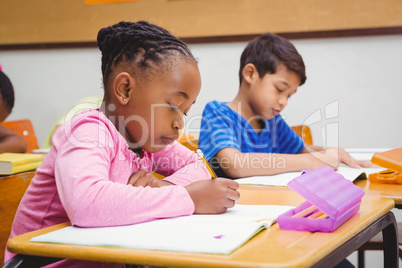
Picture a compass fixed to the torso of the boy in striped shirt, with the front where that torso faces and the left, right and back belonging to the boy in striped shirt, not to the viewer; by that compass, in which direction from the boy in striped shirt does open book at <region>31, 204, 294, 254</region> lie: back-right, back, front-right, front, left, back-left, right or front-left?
front-right

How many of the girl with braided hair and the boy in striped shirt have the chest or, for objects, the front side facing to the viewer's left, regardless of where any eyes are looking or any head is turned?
0

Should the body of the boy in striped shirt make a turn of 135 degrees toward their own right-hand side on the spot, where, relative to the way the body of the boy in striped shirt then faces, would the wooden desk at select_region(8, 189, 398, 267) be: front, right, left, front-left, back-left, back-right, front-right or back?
left

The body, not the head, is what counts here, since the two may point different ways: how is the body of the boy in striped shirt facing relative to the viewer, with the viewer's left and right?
facing the viewer and to the right of the viewer

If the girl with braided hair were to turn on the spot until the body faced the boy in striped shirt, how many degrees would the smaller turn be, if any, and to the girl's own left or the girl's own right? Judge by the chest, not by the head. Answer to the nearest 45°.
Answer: approximately 90° to the girl's own left

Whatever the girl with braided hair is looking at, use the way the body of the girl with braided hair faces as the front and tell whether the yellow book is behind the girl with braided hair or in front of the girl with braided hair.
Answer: behind

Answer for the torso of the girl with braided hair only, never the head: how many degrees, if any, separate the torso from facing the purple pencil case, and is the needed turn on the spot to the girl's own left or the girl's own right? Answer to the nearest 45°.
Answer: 0° — they already face it

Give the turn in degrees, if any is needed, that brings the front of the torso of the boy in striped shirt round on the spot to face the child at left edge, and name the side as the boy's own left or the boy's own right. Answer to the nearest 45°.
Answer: approximately 135° to the boy's own right
